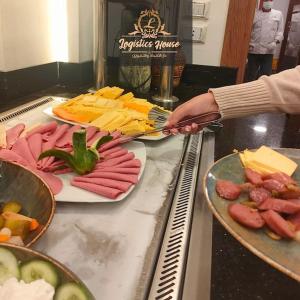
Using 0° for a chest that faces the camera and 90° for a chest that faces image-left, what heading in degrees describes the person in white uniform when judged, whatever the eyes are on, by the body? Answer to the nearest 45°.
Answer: approximately 0°

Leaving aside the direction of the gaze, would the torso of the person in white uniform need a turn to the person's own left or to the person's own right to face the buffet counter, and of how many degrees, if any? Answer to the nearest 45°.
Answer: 0° — they already face it

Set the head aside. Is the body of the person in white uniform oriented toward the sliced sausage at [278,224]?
yes
